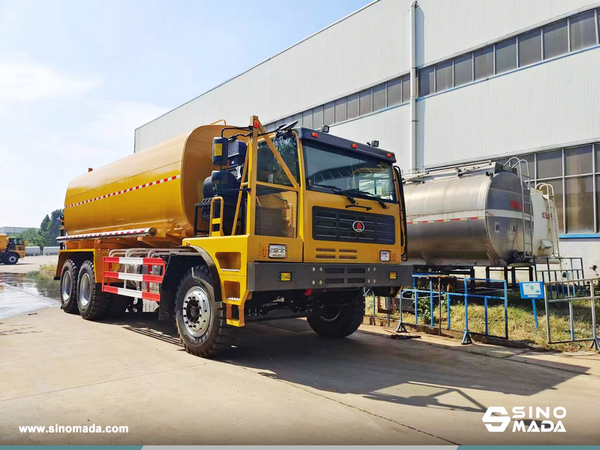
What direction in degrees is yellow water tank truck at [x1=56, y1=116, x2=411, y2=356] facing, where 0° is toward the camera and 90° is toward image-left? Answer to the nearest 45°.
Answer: approximately 315°

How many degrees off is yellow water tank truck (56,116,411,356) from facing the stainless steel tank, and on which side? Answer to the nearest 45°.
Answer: approximately 90° to its left

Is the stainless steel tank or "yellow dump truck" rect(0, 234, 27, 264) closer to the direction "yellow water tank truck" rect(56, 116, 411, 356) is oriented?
the stainless steel tank

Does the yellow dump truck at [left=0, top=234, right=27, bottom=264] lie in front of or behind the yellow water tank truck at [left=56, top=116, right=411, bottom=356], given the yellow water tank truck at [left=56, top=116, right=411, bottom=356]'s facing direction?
behind
